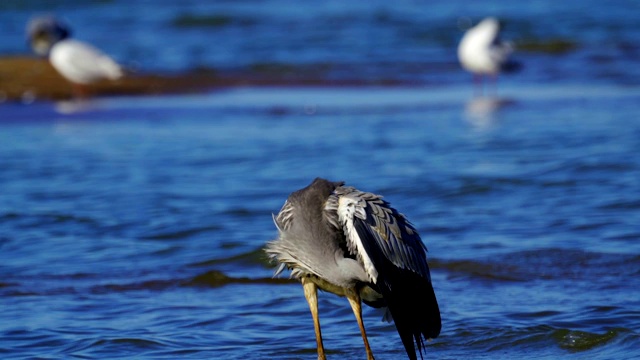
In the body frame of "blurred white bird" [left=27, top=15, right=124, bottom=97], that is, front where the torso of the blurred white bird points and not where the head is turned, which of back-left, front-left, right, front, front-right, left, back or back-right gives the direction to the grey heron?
left

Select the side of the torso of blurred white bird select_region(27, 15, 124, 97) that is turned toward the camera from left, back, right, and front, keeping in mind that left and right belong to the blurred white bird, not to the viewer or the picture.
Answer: left

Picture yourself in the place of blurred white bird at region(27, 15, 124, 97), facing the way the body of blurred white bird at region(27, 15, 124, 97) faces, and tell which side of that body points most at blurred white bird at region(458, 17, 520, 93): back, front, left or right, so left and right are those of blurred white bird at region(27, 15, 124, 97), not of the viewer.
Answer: back
